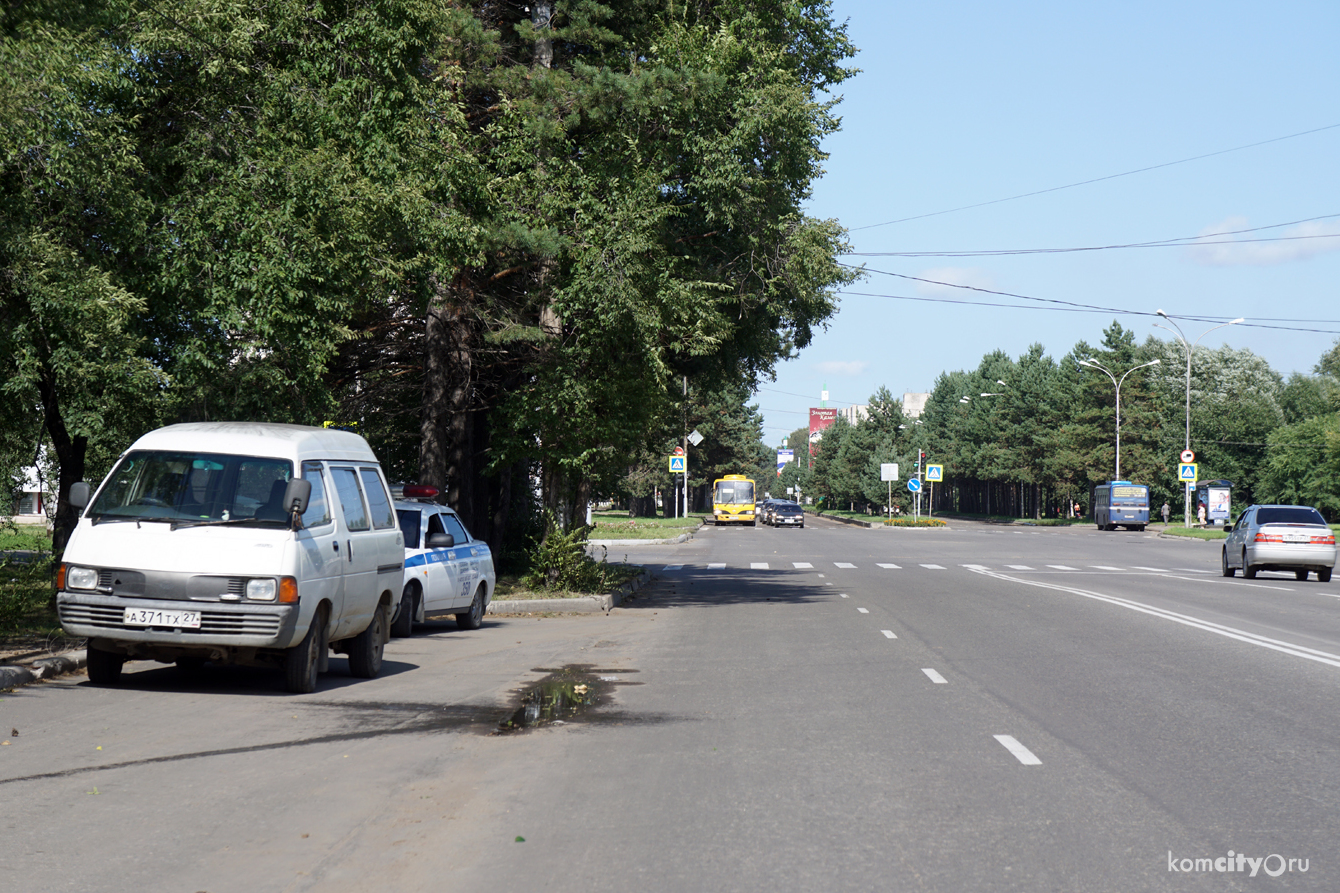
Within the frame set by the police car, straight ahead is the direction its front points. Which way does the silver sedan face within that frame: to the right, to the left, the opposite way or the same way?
the opposite way

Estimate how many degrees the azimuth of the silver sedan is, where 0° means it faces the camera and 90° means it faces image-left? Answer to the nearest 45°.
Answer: approximately 180°

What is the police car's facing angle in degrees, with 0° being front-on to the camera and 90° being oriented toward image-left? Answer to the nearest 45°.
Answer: approximately 45°

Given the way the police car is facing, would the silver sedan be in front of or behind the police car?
behind

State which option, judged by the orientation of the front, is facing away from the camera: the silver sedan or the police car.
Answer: the silver sedan

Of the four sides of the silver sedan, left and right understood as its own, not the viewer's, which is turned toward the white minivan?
back

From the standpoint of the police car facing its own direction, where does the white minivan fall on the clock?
The white minivan is roughly at 11 o'clock from the police car.

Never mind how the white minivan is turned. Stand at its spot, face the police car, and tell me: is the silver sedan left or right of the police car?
right

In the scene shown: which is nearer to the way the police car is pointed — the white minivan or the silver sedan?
the white minivan

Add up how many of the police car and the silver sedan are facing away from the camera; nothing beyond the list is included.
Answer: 1
